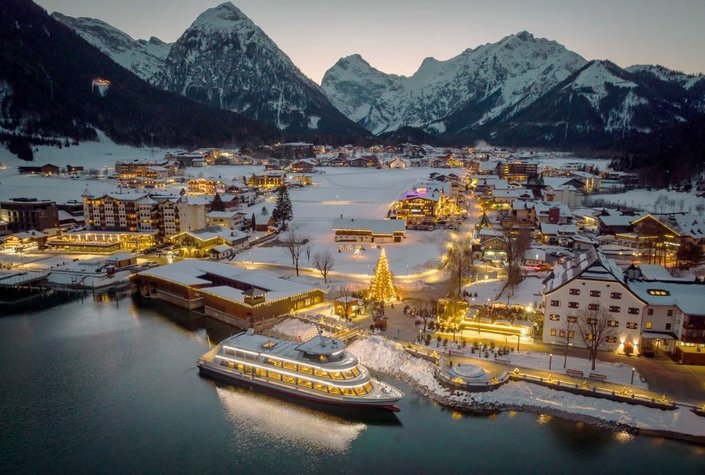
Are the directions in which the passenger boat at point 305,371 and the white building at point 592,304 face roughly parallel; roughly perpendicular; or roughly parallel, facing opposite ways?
roughly perpendicular

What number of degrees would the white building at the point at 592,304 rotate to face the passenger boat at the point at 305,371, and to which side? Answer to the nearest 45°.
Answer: approximately 45° to its right

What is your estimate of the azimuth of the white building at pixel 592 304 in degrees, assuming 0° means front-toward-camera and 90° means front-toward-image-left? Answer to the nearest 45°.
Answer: approximately 0°

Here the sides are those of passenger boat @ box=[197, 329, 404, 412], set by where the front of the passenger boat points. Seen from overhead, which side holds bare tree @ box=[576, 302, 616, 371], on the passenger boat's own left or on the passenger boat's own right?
on the passenger boat's own left

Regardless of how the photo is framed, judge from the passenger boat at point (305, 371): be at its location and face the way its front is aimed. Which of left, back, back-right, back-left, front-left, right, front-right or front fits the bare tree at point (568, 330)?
front-left

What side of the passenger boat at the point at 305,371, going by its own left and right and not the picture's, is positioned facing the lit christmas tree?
left

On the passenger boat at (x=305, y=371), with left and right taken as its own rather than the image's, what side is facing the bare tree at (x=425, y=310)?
left

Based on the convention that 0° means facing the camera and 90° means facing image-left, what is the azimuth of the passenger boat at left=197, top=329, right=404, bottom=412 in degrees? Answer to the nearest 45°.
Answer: approximately 315°

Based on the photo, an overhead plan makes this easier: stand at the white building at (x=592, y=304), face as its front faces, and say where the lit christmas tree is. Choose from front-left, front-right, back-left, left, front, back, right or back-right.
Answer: right

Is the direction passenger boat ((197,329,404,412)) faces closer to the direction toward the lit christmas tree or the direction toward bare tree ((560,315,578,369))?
the bare tree

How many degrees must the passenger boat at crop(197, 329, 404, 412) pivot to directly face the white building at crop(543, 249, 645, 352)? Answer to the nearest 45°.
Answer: approximately 45° to its left
